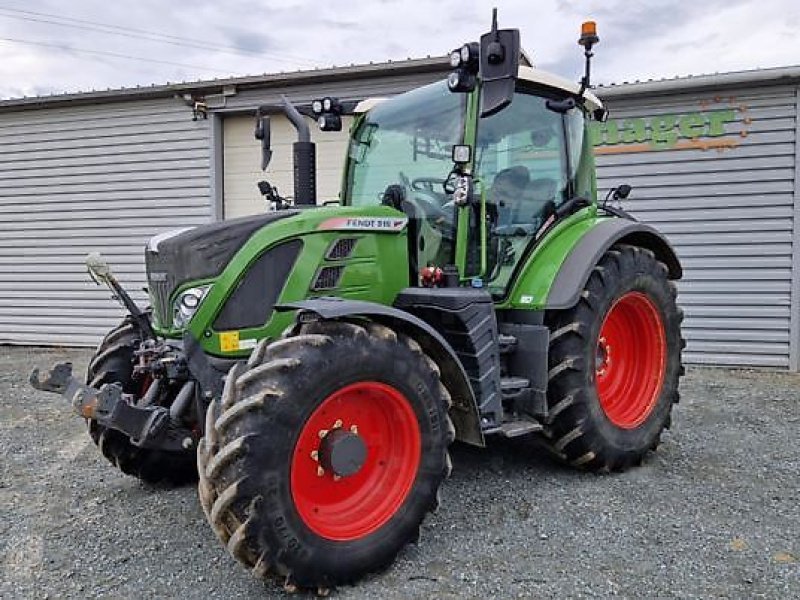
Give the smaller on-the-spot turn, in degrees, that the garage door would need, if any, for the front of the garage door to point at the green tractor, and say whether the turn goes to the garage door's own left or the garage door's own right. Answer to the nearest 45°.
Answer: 0° — it already faces it

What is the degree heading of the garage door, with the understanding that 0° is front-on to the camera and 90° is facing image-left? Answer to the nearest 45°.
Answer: approximately 0°

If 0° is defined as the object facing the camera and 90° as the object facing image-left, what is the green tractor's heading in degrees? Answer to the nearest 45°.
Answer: approximately 45°

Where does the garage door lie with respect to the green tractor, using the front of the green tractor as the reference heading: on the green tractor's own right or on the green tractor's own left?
on the green tractor's own right
